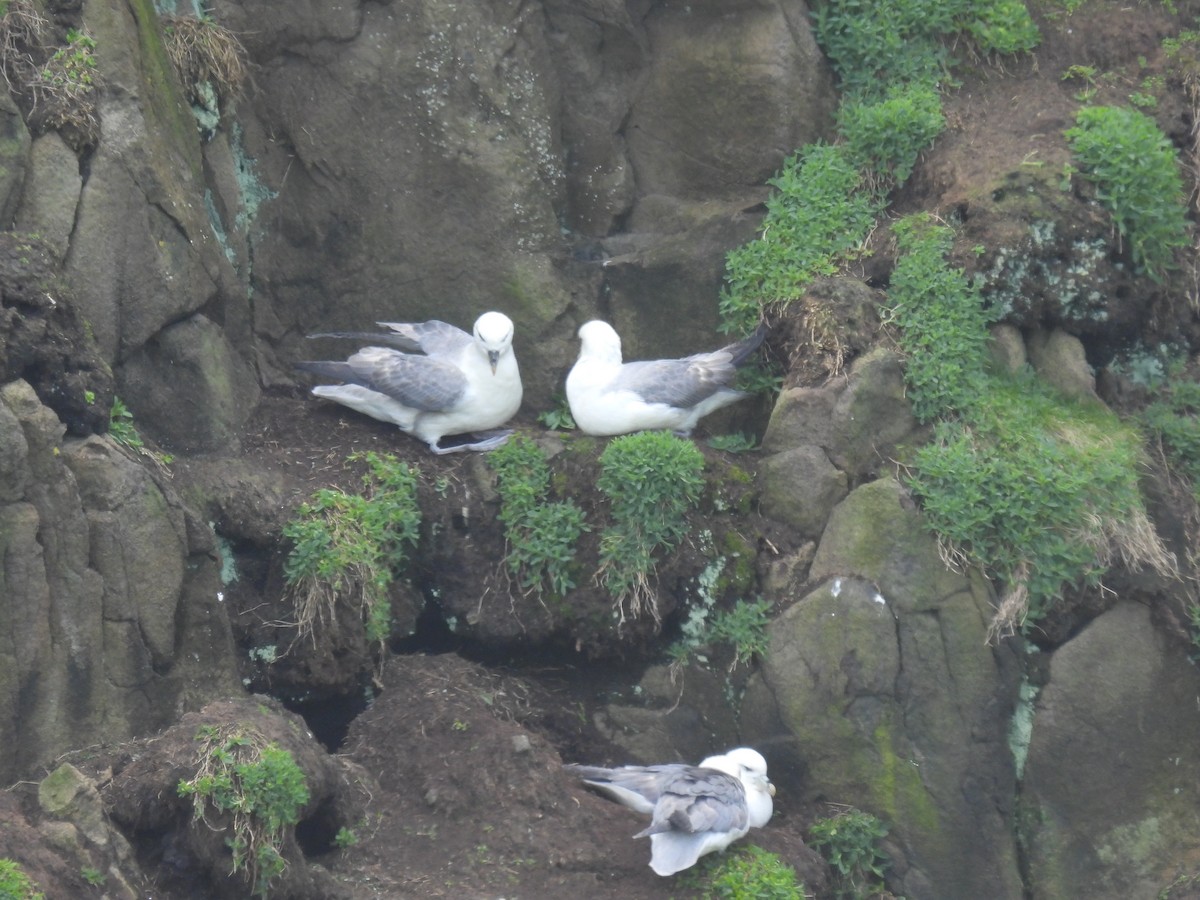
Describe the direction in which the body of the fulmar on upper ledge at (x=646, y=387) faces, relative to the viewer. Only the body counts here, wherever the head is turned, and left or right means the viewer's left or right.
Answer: facing to the left of the viewer

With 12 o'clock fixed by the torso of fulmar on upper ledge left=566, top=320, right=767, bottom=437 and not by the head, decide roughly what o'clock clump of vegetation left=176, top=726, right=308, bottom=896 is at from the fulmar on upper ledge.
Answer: The clump of vegetation is roughly at 10 o'clock from the fulmar on upper ledge.

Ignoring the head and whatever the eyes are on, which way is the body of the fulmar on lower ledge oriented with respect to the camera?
to the viewer's right

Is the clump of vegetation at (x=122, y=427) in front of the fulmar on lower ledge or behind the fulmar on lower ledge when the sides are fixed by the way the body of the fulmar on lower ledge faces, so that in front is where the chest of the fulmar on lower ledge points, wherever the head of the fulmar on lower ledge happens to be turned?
behind

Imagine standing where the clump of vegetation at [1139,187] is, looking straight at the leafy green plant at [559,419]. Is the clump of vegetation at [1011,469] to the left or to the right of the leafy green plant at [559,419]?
left

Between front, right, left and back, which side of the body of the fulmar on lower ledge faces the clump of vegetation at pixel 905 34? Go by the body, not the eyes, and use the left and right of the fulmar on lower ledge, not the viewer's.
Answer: left

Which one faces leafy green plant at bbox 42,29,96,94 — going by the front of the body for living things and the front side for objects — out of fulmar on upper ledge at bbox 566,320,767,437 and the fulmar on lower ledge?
the fulmar on upper ledge

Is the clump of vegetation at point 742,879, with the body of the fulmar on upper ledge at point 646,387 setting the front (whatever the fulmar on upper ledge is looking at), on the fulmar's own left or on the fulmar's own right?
on the fulmar's own left

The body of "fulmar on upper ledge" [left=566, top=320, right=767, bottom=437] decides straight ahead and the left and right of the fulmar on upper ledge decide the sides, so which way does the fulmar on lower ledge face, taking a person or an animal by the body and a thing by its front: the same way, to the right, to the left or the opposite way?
the opposite way

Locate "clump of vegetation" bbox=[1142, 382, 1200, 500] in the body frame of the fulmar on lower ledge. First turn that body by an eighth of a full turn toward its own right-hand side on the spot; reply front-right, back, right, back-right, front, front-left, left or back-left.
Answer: left

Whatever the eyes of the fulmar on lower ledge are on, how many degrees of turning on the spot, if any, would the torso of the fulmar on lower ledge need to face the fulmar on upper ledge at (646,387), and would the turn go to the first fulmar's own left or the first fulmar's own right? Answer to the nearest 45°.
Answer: approximately 90° to the first fulmar's own left

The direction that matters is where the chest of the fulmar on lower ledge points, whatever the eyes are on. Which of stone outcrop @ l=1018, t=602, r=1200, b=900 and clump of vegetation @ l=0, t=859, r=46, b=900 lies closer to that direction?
the stone outcrop

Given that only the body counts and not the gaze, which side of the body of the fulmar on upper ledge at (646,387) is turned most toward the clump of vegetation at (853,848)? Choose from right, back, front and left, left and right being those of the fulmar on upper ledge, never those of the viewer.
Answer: left

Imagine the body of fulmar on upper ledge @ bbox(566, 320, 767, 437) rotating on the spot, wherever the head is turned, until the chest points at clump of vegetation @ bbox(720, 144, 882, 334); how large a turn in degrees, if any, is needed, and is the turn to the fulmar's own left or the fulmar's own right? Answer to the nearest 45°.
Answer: approximately 135° to the fulmar's own right

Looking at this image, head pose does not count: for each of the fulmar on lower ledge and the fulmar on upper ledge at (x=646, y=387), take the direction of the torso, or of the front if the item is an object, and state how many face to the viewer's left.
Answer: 1
